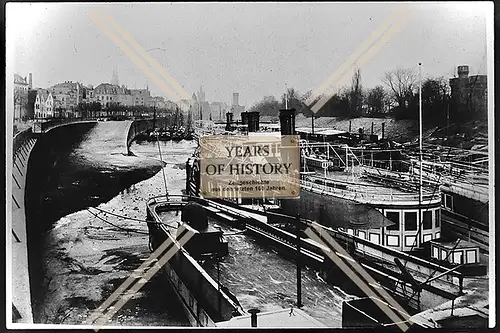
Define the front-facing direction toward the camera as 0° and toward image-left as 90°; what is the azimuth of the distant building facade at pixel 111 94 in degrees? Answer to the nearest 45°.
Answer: approximately 315°

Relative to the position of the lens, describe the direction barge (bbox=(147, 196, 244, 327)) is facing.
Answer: facing away from the viewer and to the left of the viewer
